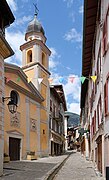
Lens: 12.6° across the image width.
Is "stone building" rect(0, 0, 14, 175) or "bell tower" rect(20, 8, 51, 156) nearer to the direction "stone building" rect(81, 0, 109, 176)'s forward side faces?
the stone building

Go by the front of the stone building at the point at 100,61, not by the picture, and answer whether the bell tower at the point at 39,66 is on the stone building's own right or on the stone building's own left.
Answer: on the stone building's own right

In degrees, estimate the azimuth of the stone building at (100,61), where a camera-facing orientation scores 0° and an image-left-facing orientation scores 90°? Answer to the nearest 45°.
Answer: approximately 90°

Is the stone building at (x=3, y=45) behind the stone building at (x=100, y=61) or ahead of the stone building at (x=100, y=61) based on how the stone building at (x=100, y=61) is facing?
ahead

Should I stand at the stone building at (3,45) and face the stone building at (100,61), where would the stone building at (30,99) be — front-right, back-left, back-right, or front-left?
front-left
